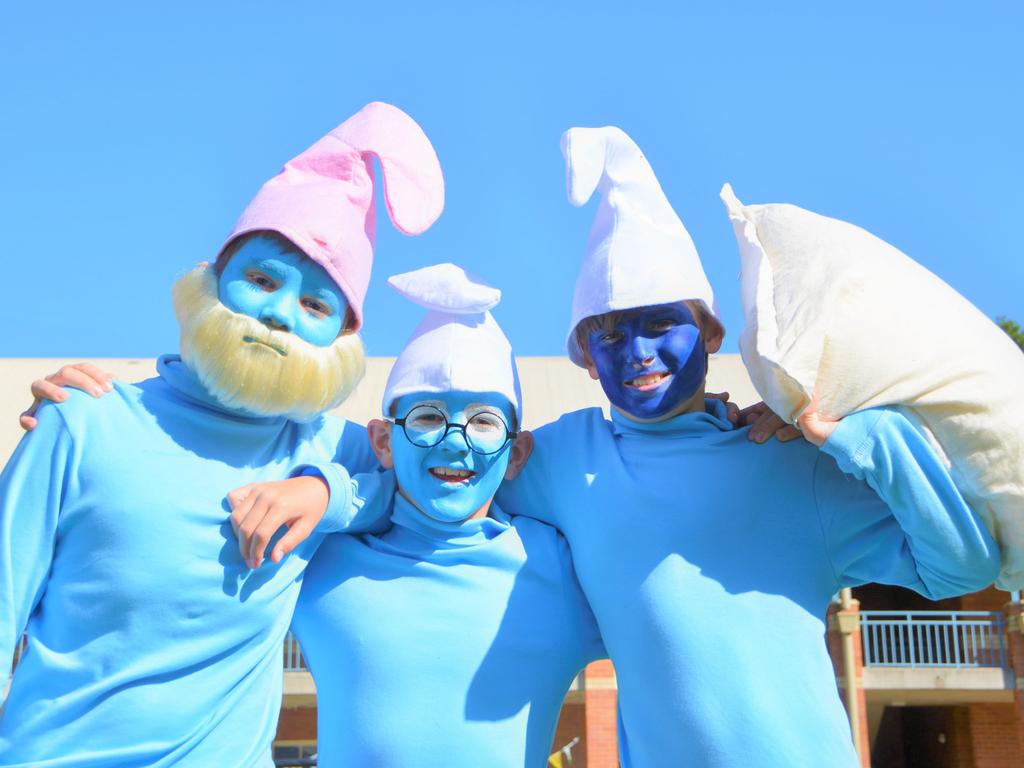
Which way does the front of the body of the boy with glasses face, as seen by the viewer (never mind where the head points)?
toward the camera

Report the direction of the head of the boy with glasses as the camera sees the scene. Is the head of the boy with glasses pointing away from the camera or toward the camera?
toward the camera

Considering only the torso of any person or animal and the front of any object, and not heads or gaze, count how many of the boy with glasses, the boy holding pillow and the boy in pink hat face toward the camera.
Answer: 3

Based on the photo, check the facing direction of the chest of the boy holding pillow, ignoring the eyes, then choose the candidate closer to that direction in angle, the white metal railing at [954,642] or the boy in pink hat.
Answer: the boy in pink hat

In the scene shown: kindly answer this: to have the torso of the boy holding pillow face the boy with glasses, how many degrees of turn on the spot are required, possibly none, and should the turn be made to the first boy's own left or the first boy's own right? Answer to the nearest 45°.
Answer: approximately 90° to the first boy's own right

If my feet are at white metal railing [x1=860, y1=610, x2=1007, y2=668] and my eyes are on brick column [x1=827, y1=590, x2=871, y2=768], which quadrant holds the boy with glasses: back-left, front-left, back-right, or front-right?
front-left

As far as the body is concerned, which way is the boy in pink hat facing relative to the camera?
toward the camera

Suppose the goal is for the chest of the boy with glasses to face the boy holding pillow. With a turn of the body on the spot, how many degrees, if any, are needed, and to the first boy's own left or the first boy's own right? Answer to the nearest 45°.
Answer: approximately 90° to the first boy's own left

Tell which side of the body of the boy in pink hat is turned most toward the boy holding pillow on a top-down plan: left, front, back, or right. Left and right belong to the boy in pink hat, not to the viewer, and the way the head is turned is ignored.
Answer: left

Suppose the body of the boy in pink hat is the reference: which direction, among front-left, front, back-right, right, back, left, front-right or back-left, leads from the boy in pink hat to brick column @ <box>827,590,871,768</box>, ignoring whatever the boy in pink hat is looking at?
back-left
